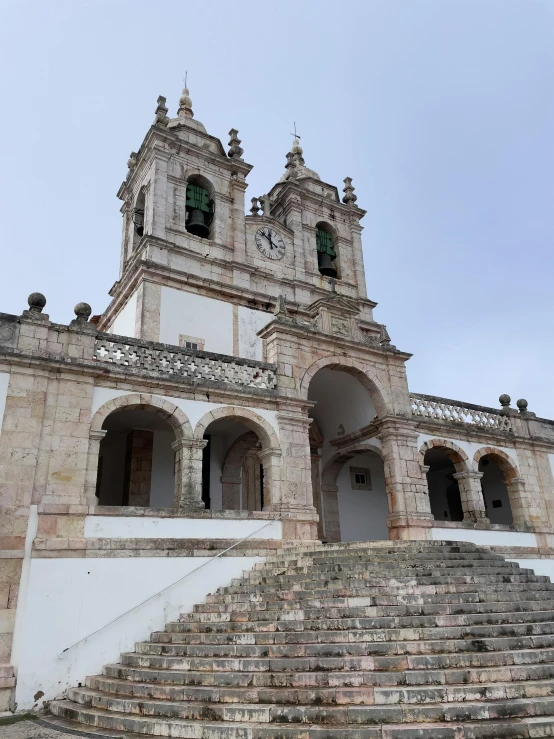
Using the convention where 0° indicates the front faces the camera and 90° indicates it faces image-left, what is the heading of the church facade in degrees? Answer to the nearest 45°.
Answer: approximately 315°
